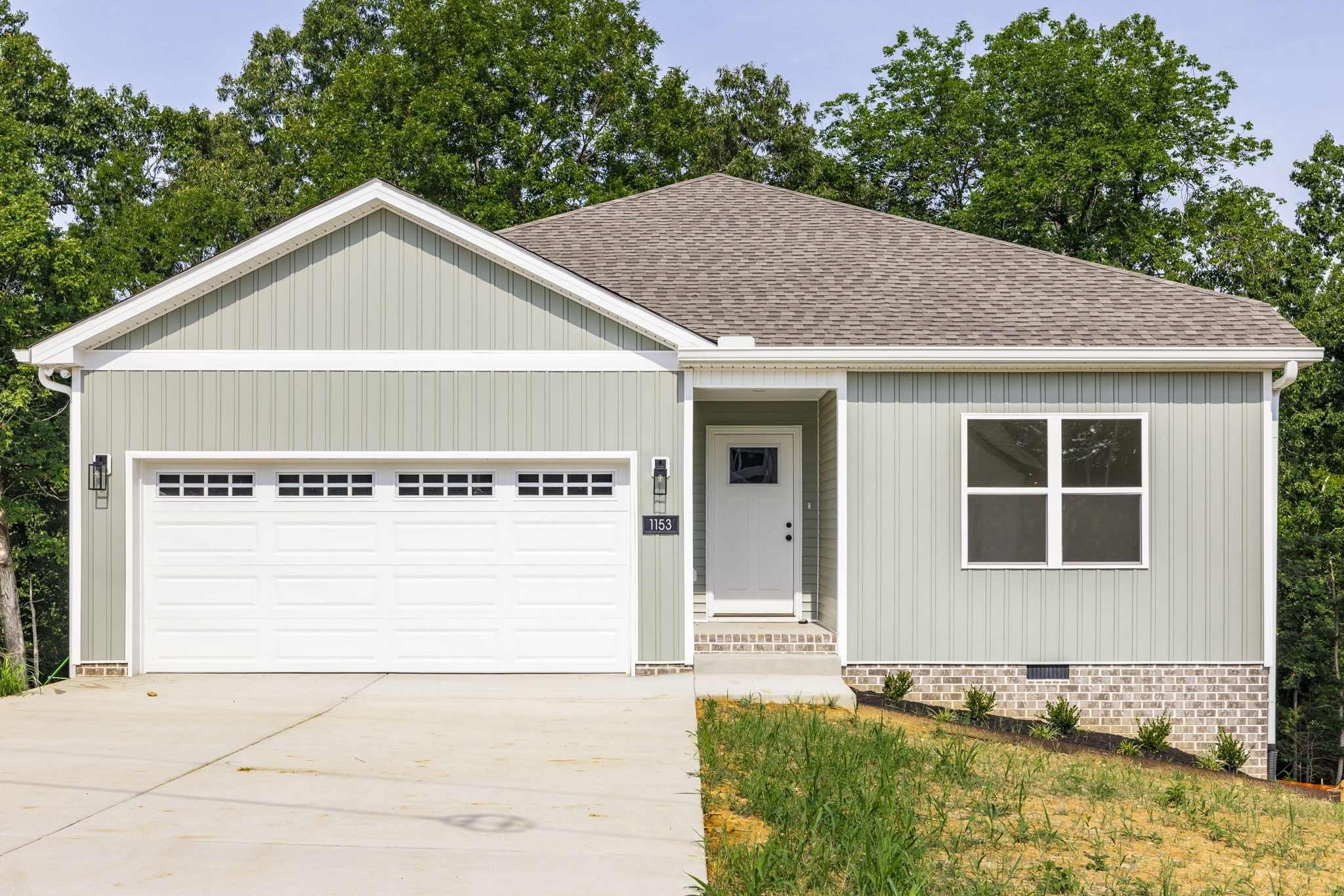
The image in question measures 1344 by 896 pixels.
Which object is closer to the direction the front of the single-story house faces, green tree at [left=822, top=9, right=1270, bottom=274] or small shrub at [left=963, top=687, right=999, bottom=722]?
the small shrub

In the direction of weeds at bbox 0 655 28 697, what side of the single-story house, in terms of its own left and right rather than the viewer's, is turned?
right

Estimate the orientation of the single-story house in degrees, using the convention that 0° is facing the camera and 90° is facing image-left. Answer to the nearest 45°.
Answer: approximately 0°

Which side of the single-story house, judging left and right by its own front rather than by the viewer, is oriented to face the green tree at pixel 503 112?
back

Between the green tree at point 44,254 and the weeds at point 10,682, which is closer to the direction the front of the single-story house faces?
the weeds
